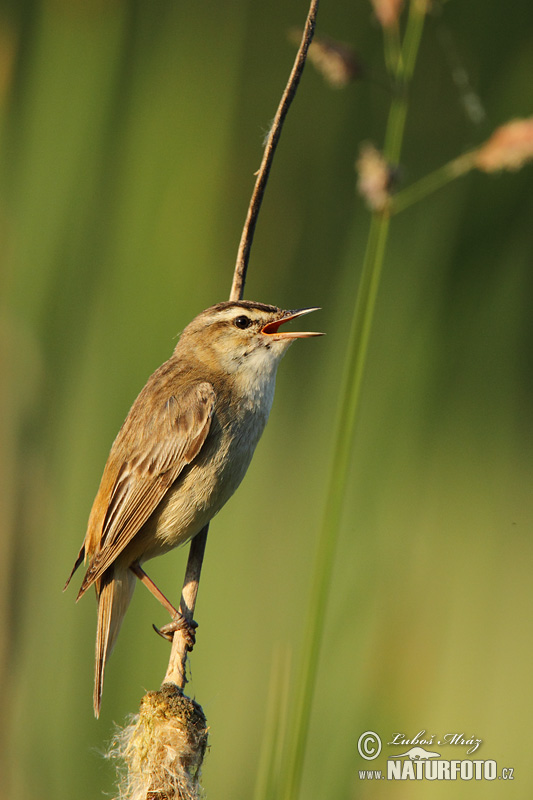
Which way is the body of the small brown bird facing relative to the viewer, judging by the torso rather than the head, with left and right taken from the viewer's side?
facing to the right of the viewer

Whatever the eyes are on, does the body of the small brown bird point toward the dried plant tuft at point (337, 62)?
no
